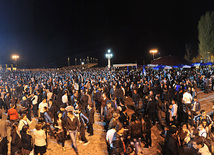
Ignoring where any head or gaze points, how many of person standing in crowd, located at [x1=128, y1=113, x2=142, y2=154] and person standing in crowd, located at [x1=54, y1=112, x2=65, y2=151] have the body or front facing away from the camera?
1

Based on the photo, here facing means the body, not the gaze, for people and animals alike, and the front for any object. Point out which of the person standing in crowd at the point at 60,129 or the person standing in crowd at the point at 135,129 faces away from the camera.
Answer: the person standing in crowd at the point at 135,129

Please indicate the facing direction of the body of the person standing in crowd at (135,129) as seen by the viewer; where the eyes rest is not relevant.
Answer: away from the camera

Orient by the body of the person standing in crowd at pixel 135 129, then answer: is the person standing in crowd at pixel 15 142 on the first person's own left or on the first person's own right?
on the first person's own left

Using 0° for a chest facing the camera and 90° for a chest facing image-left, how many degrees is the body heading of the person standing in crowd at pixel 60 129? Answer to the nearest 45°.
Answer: approximately 45°

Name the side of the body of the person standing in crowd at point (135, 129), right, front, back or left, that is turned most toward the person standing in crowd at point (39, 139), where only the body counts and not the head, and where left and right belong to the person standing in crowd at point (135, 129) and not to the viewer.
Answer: left

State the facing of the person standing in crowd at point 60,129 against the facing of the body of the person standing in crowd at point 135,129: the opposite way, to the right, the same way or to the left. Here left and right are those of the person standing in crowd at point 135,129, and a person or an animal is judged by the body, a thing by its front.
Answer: the opposite way

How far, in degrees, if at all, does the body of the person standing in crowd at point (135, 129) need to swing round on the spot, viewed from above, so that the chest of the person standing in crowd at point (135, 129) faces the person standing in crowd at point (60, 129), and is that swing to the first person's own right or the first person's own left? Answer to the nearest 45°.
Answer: approximately 90° to the first person's own left
